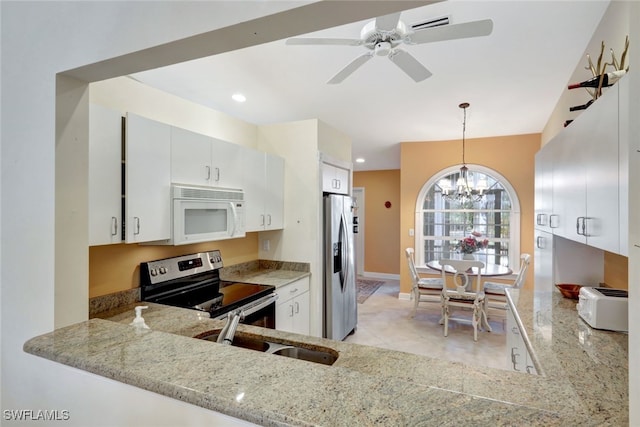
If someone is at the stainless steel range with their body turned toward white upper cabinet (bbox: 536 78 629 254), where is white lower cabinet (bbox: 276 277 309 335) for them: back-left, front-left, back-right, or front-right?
front-left

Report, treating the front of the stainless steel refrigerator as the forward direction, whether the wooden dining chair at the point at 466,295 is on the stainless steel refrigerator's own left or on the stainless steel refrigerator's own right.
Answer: on the stainless steel refrigerator's own left

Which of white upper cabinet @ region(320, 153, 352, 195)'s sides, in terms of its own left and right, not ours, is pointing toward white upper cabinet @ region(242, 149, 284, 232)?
right

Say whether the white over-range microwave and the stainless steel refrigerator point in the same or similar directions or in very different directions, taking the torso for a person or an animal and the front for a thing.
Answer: same or similar directions

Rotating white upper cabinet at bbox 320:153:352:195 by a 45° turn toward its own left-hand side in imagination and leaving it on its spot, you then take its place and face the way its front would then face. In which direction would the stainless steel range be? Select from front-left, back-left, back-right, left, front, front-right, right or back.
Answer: back-right

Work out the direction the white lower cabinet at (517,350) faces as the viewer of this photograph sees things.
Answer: facing to the left of the viewer

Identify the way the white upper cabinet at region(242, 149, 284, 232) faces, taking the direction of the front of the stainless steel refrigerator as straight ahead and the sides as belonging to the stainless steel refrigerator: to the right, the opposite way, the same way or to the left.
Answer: the same way

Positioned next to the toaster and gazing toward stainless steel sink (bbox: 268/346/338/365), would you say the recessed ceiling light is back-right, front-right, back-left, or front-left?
front-right

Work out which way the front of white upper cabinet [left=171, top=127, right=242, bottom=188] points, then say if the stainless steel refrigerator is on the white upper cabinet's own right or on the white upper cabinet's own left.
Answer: on the white upper cabinet's own left

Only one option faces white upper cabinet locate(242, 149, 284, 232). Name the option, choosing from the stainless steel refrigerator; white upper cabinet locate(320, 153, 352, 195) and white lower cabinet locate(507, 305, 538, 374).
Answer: the white lower cabinet

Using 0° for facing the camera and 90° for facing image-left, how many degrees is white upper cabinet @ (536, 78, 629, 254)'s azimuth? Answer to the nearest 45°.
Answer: approximately 90°

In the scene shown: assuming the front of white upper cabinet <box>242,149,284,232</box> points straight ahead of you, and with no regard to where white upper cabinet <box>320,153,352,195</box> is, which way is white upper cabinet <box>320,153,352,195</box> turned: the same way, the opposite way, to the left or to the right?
the same way

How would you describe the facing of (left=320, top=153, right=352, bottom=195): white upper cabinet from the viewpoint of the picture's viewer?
facing the viewer and to the right of the viewer

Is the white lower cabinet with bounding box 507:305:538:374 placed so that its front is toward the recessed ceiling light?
yes

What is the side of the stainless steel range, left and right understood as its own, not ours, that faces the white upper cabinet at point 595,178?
front

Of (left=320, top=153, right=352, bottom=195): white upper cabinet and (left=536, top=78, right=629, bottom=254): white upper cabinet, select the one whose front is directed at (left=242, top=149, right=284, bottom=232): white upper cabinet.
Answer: (left=536, top=78, right=629, bottom=254): white upper cabinet

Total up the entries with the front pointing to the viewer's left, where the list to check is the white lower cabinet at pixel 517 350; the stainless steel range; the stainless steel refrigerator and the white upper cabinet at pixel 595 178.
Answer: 2

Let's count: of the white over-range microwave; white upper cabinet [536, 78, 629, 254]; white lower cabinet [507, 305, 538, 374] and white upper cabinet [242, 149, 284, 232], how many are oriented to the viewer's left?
2
